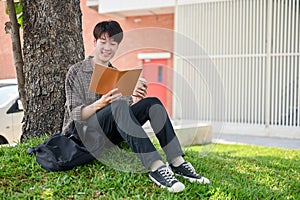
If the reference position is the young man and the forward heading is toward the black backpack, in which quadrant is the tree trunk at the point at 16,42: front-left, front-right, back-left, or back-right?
front-right

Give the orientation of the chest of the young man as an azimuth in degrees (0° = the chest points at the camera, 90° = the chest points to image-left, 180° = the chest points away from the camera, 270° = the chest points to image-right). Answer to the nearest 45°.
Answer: approximately 315°

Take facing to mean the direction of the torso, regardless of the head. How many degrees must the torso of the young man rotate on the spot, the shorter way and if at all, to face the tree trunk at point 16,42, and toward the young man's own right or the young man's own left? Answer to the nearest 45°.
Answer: approximately 180°

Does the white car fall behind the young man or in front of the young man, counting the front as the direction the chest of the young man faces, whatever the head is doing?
behind

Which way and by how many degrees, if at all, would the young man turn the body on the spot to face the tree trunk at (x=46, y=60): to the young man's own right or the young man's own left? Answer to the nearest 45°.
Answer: approximately 180°

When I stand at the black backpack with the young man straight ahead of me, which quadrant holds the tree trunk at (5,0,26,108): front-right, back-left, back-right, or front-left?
back-left
